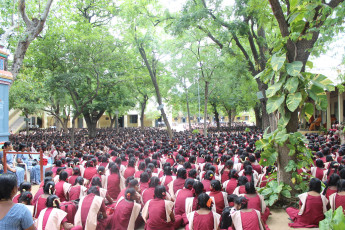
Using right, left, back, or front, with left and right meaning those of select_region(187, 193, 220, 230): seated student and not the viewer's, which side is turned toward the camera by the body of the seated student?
back

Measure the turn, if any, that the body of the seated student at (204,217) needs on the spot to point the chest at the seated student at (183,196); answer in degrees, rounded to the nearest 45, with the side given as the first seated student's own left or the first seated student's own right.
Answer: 0° — they already face them

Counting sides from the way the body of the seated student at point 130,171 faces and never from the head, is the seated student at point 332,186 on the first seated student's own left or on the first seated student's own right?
on the first seated student's own right

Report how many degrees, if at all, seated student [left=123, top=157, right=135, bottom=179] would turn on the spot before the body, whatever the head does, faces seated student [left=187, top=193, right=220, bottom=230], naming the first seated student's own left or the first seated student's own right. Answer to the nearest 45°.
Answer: approximately 135° to the first seated student's own right

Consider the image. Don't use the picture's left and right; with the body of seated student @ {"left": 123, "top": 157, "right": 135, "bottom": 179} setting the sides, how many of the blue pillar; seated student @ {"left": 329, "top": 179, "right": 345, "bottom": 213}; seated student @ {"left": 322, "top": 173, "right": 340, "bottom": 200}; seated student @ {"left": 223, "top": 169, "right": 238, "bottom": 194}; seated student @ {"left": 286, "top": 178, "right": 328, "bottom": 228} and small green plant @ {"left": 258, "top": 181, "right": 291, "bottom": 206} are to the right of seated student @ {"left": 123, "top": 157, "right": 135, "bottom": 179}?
5

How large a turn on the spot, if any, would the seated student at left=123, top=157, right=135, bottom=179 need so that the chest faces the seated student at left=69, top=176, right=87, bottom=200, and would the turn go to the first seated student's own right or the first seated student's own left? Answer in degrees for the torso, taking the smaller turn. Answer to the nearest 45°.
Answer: approximately 180°

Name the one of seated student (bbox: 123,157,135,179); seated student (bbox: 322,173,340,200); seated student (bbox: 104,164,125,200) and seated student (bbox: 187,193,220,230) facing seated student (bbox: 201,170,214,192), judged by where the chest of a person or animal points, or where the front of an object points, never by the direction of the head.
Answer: seated student (bbox: 187,193,220,230)

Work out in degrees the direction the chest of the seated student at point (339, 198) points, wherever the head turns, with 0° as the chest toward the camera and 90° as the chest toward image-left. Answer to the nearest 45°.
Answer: approximately 180°

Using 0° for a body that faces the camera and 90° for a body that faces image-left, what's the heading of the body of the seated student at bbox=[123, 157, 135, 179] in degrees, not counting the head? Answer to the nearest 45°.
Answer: approximately 225°

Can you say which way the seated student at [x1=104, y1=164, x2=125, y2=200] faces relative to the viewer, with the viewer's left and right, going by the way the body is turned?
facing away from the viewer

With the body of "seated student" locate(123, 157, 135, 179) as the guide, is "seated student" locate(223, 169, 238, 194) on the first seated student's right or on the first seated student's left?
on the first seated student's right
